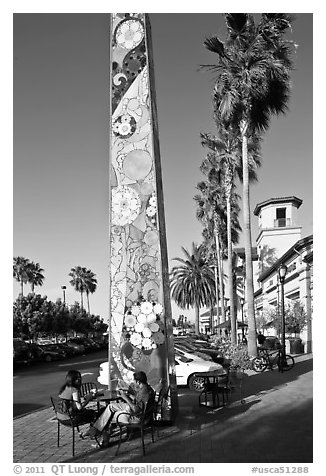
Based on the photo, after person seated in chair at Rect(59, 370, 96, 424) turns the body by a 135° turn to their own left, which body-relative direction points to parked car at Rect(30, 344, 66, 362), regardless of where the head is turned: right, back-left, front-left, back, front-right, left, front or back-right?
front-right

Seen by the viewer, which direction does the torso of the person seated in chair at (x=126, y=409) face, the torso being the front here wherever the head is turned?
to the viewer's left

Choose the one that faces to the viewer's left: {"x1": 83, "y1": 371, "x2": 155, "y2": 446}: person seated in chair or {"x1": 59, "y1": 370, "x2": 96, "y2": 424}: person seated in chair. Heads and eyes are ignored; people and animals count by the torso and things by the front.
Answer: {"x1": 83, "y1": 371, "x2": 155, "y2": 446}: person seated in chair

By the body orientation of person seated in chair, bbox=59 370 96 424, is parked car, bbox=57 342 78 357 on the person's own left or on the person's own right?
on the person's own left

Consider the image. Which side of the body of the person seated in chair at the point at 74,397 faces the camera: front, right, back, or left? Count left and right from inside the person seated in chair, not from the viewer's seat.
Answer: right

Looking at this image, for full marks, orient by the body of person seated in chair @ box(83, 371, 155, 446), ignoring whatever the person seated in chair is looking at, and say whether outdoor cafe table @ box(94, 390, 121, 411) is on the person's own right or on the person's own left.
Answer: on the person's own right

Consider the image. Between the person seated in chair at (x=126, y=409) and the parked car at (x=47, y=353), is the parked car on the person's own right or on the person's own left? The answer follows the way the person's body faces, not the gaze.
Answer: on the person's own right

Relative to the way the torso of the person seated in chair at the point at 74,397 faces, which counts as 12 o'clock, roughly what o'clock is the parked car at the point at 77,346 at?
The parked car is roughly at 9 o'clock from the person seated in chair.

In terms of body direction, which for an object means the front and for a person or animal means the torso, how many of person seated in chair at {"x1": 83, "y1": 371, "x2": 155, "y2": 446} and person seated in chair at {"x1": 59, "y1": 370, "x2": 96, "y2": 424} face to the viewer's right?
1

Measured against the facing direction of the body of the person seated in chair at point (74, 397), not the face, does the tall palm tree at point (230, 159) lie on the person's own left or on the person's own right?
on the person's own left

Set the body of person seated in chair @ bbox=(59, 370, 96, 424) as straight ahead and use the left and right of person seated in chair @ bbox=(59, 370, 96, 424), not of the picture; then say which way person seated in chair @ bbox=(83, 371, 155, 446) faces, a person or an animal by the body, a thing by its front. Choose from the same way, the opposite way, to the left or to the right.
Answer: the opposite way
